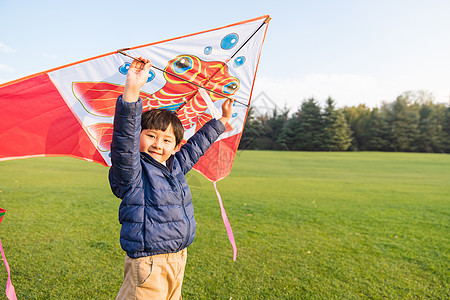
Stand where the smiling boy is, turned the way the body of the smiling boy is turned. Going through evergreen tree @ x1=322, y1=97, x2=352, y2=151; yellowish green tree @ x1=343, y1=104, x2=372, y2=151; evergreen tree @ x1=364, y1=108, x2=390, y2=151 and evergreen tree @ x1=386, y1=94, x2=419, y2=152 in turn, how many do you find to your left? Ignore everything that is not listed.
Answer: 4

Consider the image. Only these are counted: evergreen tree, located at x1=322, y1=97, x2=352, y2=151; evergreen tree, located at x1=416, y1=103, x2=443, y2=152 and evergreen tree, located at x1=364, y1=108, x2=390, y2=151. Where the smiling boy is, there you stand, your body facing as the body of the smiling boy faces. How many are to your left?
3

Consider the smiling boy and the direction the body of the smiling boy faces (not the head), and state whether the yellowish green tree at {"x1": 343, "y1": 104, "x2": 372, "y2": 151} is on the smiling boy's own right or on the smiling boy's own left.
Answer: on the smiling boy's own left

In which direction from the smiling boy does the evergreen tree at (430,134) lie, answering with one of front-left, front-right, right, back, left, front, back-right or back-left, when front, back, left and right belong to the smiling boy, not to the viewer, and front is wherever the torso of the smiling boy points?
left

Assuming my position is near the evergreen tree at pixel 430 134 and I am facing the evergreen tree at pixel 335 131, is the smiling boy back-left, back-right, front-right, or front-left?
front-left

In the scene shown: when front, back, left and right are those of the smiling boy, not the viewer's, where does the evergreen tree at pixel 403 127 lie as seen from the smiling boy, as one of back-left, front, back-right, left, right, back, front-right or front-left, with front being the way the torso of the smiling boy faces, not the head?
left

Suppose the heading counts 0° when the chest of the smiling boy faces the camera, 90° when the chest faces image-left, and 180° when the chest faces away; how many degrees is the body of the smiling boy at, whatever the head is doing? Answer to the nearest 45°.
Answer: approximately 315°

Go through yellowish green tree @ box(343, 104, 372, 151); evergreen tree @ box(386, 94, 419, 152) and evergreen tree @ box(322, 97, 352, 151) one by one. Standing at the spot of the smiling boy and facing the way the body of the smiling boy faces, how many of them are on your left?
3

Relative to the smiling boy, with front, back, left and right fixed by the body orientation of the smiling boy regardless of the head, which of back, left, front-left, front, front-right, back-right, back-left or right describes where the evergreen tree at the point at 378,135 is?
left

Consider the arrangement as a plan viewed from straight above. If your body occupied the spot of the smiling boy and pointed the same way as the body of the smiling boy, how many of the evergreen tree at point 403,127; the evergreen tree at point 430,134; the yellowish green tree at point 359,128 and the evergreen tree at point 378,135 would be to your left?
4

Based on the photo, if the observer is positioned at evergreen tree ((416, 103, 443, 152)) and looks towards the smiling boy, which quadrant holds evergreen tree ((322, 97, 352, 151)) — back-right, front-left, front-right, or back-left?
front-right

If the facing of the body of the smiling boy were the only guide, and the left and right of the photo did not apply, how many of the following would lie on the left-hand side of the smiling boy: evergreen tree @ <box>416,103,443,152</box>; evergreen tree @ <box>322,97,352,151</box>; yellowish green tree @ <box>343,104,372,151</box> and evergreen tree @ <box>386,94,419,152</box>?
4

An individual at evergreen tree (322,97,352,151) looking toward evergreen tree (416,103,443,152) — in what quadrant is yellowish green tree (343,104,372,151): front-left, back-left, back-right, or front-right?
front-left

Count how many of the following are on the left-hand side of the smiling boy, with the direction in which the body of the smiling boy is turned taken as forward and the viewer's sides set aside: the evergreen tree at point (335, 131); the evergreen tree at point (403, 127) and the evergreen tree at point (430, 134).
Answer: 3

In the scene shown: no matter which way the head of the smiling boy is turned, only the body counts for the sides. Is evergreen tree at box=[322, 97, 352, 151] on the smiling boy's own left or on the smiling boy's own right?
on the smiling boy's own left
